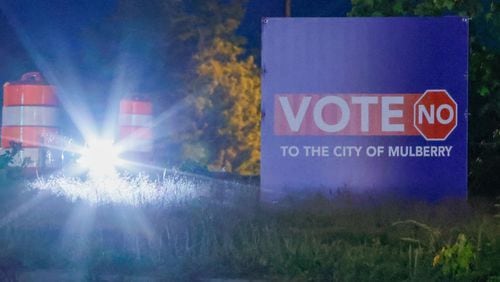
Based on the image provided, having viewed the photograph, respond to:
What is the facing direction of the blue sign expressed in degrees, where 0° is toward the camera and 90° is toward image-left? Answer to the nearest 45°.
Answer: approximately 0°

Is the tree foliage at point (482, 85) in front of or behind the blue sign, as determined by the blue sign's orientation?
behind

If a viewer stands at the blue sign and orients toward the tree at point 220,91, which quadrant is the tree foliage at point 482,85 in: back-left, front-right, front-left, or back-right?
front-right

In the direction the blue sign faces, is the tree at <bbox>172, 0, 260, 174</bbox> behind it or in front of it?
behind
